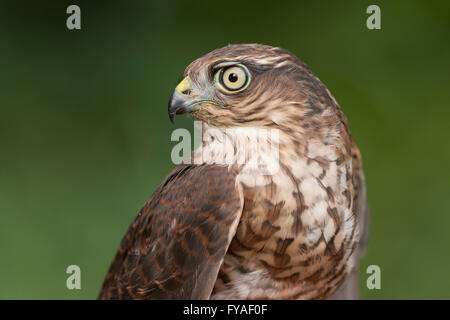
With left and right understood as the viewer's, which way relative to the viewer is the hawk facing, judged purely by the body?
facing the viewer and to the right of the viewer
